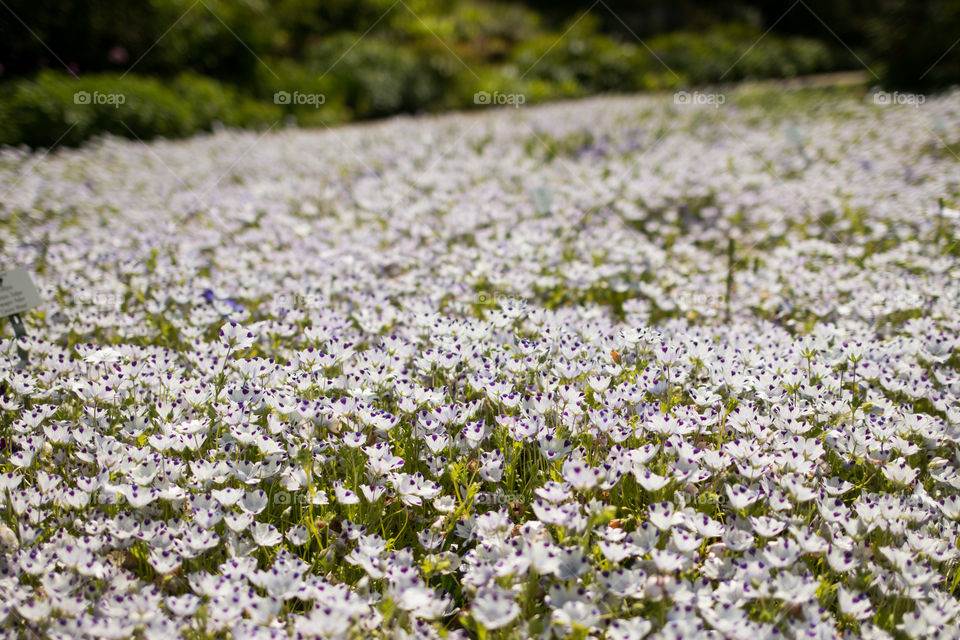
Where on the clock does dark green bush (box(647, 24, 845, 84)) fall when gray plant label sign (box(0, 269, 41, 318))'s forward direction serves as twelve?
The dark green bush is roughly at 8 o'clock from the gray plant label sign.

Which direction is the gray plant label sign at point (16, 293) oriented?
toward the camera

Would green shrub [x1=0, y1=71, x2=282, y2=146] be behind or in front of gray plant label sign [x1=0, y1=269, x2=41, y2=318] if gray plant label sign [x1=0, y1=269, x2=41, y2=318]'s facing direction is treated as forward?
behind
